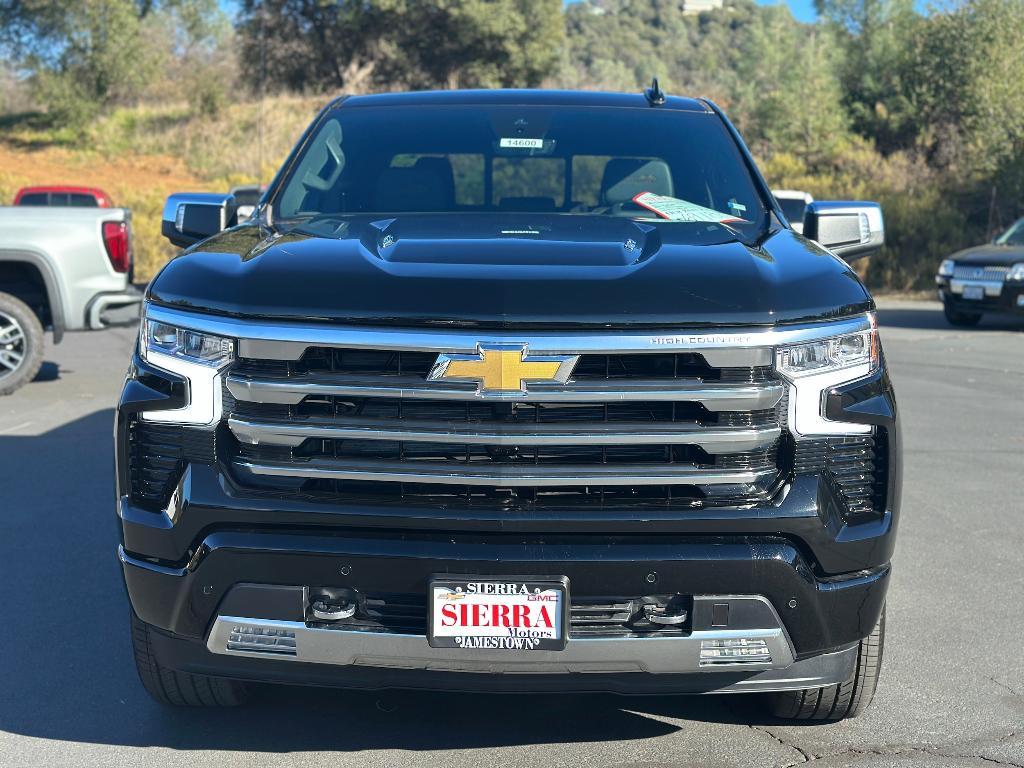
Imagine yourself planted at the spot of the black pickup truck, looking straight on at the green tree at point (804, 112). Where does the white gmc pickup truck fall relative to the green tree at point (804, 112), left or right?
left

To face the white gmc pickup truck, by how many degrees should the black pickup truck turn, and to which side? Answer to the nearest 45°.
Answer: approximately 135° to its right

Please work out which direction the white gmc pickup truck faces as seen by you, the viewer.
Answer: facing to the left of the viewer

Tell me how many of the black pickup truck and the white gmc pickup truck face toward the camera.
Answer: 1

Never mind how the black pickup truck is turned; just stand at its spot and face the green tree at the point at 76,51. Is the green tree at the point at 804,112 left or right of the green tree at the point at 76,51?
right
